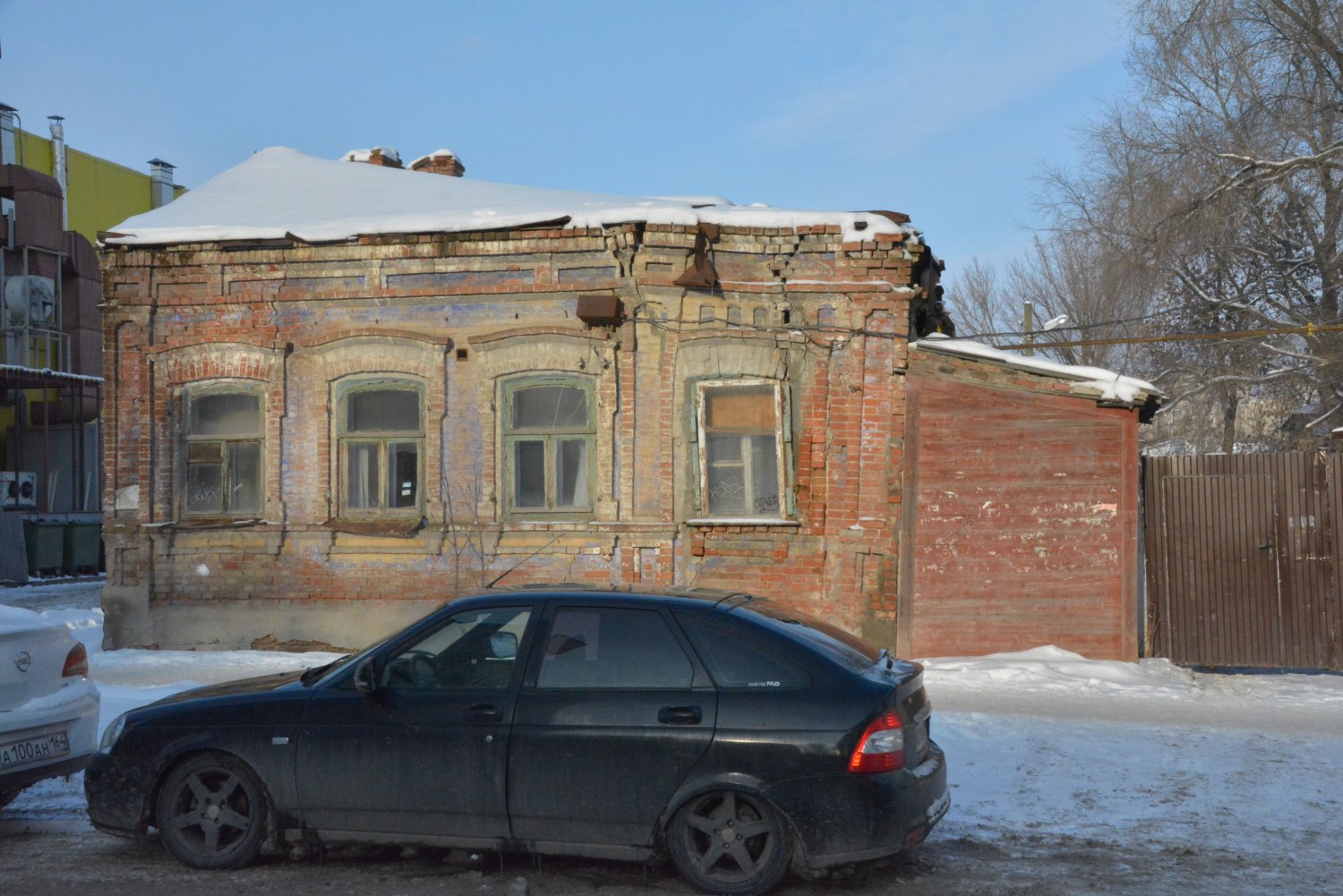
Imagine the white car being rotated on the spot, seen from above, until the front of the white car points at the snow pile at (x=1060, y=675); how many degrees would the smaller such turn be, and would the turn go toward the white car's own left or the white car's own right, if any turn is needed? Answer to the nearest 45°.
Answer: approximately 135° to the white car's own right

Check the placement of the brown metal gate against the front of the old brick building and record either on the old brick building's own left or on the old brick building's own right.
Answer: on the old brick building's own left

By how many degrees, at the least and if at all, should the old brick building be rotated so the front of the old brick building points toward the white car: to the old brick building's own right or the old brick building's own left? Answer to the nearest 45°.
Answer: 0° — it already faces it

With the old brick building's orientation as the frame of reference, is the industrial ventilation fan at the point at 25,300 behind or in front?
behind

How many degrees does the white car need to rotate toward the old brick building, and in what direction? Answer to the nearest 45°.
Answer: approximately 90° to its right

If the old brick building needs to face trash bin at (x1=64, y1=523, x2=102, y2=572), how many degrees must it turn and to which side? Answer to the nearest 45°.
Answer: approximately 135° to its right

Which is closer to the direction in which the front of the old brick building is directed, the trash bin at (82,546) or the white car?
the white car

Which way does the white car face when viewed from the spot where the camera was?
facing away from the viewer and to the left of the viewer

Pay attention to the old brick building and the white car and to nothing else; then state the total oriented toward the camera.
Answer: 1

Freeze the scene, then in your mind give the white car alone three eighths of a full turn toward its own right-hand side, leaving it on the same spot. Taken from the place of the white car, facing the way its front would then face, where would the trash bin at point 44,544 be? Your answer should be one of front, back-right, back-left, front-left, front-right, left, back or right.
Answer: left

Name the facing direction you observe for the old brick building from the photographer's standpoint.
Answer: facing the viewer
